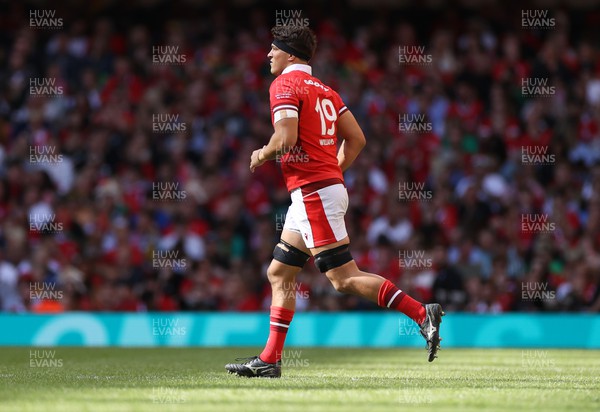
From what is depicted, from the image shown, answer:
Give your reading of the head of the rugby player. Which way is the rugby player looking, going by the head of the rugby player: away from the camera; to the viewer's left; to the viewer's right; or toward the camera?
to the viewer's left

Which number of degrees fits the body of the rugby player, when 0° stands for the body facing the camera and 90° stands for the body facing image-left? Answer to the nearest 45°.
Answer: approximately 135°
